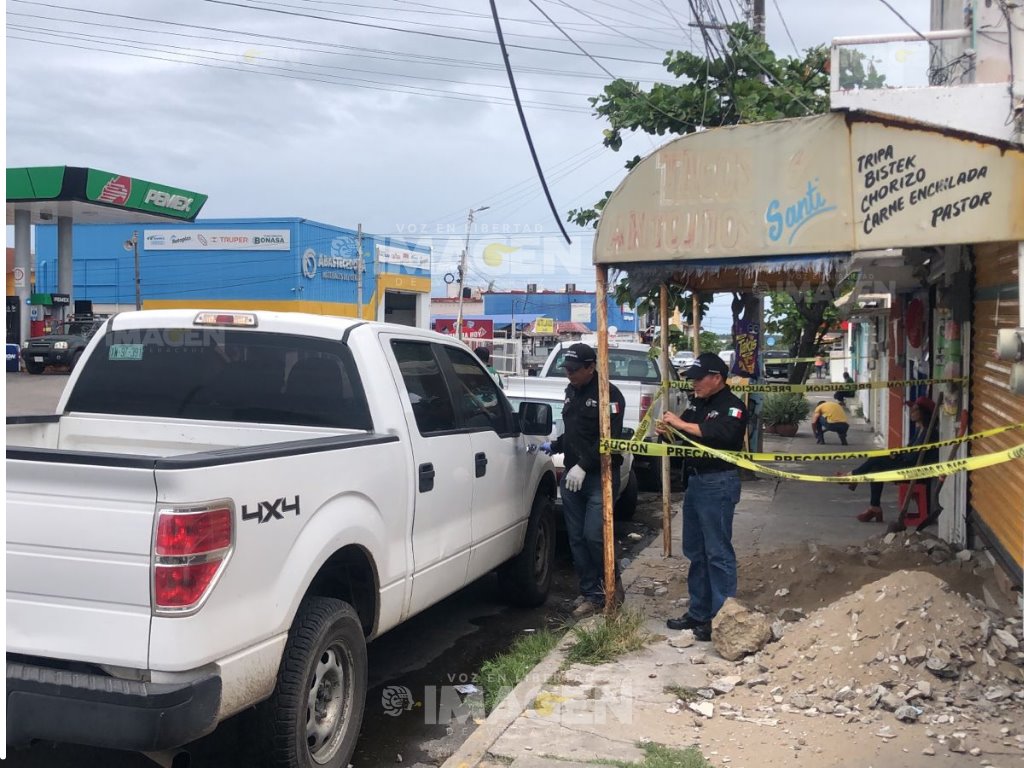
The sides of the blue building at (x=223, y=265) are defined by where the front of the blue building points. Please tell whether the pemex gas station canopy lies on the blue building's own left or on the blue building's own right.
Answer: on the blue building's own right

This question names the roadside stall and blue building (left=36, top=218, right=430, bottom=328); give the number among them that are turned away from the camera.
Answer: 0

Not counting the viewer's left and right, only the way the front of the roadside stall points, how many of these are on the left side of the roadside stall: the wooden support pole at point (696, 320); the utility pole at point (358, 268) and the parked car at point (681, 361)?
0

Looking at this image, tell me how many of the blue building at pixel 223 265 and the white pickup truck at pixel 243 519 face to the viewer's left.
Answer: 0

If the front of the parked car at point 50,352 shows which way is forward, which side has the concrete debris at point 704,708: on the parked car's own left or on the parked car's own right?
on the parked car's own left

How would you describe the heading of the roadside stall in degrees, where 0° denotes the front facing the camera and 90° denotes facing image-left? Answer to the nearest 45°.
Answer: approximately 45°

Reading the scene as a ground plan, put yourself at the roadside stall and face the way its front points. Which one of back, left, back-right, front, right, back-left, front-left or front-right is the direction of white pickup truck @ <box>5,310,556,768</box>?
front

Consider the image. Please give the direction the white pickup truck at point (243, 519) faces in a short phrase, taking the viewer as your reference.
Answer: facing away from the viewer and to the right of the viewer

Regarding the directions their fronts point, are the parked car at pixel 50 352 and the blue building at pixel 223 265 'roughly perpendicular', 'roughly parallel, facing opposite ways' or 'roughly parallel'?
roughly perpendicular

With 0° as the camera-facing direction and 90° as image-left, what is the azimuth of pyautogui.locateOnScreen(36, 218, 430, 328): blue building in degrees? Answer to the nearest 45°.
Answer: approximately 315°
